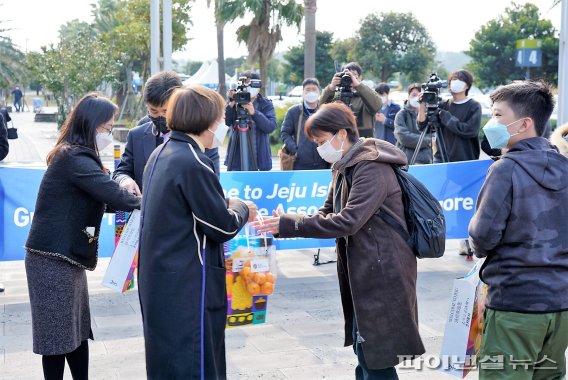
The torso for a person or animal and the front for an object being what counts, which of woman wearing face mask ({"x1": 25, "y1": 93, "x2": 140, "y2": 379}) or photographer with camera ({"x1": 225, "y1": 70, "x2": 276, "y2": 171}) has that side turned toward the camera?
the photographer with camera

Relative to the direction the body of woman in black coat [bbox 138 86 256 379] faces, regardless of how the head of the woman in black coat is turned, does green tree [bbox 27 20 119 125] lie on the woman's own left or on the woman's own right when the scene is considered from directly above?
on the woman's own left

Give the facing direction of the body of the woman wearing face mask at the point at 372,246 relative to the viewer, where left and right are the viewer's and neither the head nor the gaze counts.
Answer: facing to the left of the viewer

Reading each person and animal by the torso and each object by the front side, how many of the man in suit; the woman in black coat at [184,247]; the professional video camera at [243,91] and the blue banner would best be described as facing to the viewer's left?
0

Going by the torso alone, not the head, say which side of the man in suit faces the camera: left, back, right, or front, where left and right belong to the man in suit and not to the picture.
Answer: front

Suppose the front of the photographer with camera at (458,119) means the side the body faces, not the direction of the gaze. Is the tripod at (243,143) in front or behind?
in front

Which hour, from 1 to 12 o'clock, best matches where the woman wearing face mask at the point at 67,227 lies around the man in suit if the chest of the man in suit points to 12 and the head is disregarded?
The woman wearing face mask is roughly at 1 o'clock from the man in suit.

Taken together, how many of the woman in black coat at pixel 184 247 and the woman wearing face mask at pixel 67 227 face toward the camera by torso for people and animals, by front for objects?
0

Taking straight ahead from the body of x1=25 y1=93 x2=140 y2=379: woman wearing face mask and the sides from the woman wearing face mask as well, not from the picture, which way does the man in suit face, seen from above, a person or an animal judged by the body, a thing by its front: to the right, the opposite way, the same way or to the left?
to the right

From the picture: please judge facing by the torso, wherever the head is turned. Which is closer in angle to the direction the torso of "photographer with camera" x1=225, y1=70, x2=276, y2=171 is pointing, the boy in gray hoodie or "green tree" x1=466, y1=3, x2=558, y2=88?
the boy in gray hoodie

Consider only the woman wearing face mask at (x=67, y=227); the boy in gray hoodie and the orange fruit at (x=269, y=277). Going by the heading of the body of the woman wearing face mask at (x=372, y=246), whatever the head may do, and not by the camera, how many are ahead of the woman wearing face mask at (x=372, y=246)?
2

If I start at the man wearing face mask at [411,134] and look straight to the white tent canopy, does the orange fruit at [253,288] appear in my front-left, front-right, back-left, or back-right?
back-left

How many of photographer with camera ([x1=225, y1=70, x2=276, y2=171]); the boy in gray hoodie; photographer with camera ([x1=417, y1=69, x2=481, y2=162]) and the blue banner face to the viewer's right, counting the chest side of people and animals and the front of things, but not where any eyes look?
0

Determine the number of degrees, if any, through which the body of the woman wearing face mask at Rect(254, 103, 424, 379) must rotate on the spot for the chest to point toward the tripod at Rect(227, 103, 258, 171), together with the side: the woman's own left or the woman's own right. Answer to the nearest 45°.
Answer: approximately 90° to the woman's own right

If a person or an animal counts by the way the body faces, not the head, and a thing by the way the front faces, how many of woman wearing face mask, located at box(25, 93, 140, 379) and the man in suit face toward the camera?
1

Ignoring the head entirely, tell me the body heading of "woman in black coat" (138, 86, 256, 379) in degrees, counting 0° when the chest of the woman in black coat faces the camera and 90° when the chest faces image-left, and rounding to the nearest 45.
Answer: approximately 225°

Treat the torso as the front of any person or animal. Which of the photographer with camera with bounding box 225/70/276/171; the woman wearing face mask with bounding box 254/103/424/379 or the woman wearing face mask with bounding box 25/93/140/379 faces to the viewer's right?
the woman wearing face mask with bounding box 25/93/140/379

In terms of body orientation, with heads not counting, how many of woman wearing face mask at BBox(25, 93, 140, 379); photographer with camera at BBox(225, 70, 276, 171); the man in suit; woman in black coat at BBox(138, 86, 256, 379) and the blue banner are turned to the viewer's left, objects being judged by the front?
0

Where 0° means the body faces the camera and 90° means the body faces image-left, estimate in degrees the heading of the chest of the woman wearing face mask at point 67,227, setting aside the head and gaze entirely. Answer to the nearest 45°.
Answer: approximately 270°

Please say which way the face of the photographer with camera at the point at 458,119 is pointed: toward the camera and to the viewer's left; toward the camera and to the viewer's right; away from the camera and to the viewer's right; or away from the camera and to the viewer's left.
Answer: toward the camera and to the viewer's left
